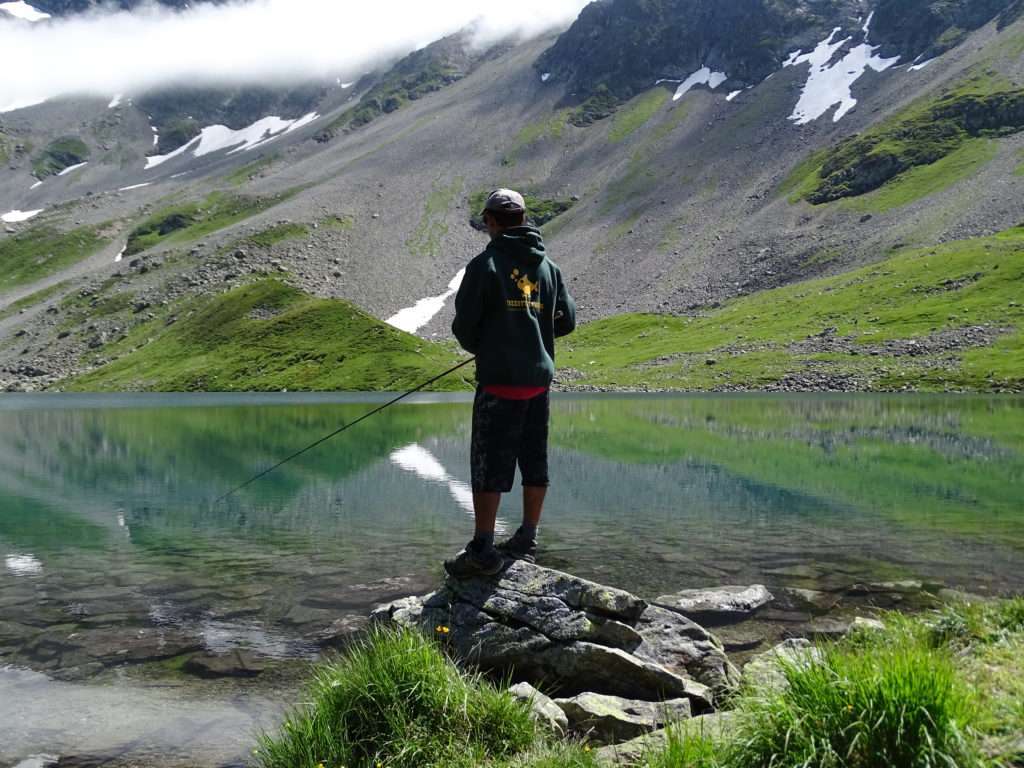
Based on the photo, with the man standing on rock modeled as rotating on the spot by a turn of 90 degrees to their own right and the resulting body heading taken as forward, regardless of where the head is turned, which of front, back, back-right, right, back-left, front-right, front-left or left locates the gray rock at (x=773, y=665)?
right

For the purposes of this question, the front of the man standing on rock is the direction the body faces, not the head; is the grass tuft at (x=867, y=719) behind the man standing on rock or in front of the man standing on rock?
behind

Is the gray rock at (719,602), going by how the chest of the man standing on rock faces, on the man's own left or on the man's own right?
on the man's own right

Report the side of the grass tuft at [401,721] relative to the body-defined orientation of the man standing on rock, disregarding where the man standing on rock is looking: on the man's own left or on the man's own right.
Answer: on the man's own left

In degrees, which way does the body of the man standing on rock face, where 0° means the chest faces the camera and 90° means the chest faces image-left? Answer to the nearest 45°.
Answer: approximately 135°

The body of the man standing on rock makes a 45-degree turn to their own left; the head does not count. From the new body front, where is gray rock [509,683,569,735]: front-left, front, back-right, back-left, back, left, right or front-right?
left
